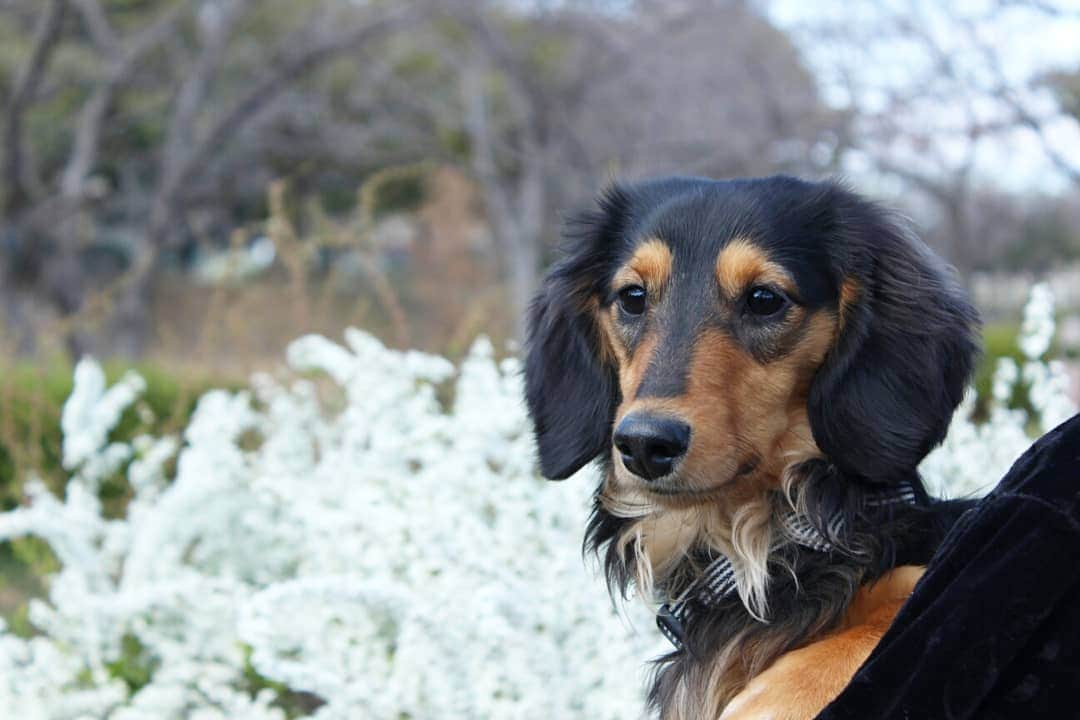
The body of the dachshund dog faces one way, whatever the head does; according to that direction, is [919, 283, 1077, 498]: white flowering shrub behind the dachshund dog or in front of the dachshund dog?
behind

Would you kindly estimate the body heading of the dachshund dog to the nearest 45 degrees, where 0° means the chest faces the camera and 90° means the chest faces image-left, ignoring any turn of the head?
approximately 45°
